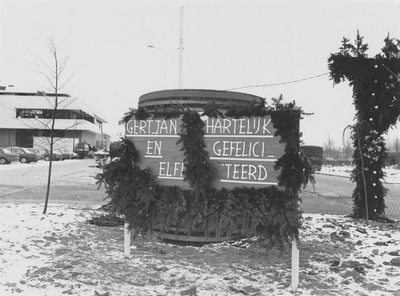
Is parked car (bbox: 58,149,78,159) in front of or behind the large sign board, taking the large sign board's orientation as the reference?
behind

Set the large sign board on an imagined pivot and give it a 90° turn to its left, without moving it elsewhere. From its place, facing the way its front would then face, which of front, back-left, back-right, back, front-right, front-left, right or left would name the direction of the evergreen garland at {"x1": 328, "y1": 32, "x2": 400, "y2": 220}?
front-left

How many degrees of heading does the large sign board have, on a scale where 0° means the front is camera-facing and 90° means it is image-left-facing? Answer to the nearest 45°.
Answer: approximately 0°

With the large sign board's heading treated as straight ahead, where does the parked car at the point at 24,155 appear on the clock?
The parked car is roughly at 5 o'clock from the large sign board.

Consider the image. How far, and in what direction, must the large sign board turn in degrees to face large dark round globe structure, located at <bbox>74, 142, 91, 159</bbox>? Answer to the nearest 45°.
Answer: approximately 180°

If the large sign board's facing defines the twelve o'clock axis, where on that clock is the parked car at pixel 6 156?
The parked car is roughly at 5 o'clock from the large sign board.
